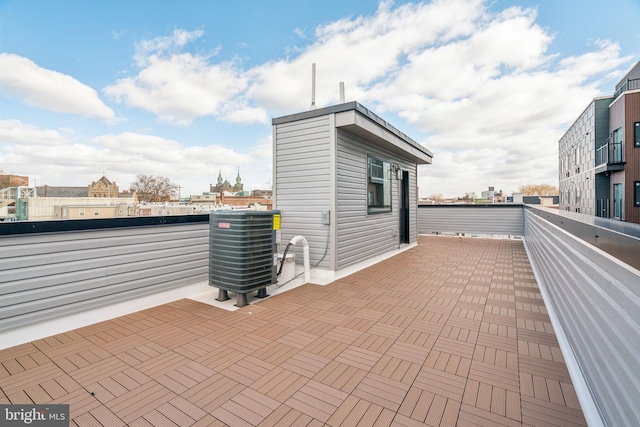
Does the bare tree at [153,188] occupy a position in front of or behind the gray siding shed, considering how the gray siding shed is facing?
behind

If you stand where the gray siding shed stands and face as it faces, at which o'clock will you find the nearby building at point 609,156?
The nearby building is roughly at 9 o'clock from the gray siding shed.

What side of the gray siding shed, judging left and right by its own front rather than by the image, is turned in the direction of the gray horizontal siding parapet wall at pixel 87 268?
right

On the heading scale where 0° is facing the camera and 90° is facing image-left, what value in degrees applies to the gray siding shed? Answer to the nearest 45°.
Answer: approximately 315°

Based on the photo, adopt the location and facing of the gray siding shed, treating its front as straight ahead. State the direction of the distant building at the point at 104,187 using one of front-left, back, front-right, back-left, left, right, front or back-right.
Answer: back

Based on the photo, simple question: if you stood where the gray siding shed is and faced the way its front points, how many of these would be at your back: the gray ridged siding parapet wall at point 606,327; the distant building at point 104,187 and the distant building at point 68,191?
2

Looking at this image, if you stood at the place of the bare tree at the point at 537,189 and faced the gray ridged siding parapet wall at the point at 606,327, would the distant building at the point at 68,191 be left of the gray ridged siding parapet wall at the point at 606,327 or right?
right
